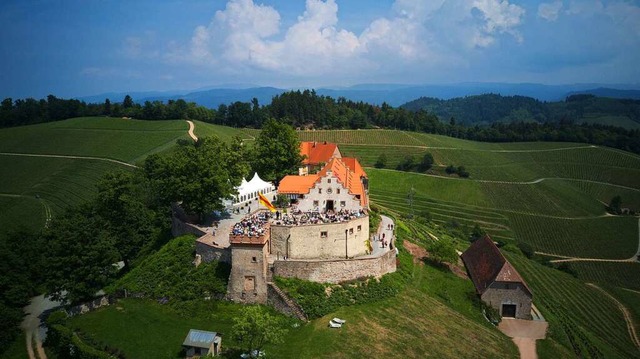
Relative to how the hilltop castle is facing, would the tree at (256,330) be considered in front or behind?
in front

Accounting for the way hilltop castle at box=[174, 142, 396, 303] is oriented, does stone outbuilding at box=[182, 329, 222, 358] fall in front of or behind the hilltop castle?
in front

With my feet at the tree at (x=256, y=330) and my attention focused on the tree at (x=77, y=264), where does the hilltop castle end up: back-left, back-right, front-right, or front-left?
front-right

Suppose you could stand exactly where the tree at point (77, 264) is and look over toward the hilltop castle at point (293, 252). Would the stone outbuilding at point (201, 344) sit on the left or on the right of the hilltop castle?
right

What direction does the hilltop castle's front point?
toward the camera

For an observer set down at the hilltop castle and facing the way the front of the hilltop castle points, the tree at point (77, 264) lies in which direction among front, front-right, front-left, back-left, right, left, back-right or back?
right

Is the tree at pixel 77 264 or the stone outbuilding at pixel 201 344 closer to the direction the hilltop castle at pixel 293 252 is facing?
the stone outbuilding
